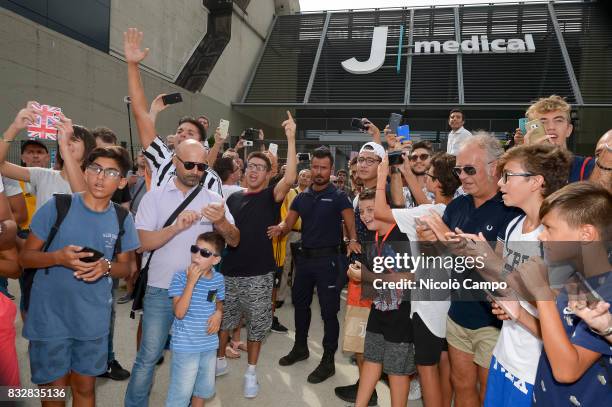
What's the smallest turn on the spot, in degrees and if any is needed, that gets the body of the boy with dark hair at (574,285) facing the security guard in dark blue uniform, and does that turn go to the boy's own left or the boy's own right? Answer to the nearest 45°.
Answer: approximately 45° to the boy's own right

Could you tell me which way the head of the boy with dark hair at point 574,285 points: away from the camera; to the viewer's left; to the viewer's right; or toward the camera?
to the viewer's left

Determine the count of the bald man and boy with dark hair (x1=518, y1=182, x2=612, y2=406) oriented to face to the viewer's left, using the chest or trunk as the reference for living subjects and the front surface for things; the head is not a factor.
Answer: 1

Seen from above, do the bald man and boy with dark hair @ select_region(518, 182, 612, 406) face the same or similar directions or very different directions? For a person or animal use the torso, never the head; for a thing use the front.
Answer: very different directions

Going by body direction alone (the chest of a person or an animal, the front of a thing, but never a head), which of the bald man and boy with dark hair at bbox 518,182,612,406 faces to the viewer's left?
the boy with dark hair

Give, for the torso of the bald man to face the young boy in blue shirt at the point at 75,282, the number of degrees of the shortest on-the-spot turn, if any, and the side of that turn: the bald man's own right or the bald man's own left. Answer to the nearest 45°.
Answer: approximately 90° to the bald man's own right

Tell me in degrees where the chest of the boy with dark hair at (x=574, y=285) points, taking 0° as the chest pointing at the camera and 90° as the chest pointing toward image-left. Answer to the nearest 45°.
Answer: approximately 90°

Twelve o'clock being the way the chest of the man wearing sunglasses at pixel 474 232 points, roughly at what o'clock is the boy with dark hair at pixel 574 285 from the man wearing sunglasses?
The boy with dark hair is roughly at 10 o'clock from the man wearing sunglasses.

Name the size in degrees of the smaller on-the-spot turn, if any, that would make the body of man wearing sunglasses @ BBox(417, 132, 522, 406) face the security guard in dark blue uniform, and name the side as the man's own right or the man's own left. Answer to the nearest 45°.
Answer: approximately 90° to the man's own right

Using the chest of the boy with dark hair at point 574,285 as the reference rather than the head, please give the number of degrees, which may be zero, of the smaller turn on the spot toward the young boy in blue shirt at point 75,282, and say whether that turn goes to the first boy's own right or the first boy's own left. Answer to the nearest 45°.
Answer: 0° — they already face them

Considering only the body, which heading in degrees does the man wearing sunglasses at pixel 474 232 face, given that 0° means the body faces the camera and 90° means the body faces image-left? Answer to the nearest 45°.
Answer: approximately 45°
